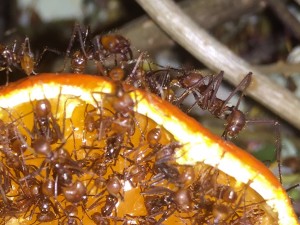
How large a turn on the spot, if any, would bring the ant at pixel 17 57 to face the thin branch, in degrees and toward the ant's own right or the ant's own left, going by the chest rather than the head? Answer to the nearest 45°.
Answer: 0° — it already faces it

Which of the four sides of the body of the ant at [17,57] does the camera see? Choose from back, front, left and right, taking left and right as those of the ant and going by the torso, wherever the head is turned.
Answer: right

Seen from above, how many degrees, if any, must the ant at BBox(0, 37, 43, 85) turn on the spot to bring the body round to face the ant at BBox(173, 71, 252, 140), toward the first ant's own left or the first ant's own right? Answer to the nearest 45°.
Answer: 0° — it already faces it
